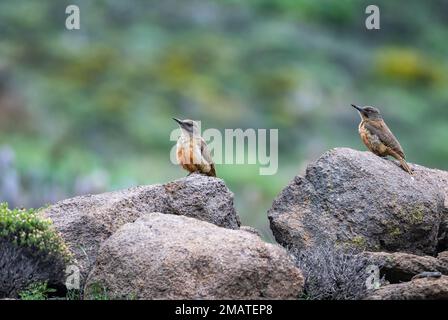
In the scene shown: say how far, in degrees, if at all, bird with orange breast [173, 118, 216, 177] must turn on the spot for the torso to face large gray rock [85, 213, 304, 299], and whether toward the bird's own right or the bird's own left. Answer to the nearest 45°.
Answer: approximately 45° to the bird's own left

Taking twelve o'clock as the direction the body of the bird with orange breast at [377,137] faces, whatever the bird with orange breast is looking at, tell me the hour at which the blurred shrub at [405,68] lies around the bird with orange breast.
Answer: The blurred shrub is roughly at 3 o'clock from the bird with orange breast.

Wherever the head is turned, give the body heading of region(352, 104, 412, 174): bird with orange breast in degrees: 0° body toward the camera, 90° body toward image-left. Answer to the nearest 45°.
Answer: approximately 90°

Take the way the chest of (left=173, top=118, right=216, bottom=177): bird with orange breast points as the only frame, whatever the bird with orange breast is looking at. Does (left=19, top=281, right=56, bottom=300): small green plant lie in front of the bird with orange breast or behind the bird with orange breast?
in front

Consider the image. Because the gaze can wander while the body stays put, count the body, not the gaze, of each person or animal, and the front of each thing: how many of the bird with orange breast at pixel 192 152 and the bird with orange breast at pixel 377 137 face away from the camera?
0

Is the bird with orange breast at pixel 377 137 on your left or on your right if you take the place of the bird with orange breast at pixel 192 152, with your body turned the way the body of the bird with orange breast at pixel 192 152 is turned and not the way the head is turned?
on your left

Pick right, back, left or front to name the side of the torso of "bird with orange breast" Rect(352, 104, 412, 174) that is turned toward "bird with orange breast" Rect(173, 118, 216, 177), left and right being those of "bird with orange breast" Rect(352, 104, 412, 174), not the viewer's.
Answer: front

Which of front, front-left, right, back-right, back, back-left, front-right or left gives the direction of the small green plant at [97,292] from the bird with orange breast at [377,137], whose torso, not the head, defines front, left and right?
front-left

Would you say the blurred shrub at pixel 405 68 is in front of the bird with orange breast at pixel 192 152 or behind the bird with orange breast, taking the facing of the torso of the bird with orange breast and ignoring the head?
behind

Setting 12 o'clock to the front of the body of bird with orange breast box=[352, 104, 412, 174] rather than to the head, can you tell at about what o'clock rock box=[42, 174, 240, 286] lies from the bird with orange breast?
The rock is roughly at 11 o'clock from the bird with orange breast.

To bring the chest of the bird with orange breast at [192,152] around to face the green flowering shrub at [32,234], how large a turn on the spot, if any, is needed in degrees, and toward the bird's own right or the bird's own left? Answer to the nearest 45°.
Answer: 0° — it already faces it

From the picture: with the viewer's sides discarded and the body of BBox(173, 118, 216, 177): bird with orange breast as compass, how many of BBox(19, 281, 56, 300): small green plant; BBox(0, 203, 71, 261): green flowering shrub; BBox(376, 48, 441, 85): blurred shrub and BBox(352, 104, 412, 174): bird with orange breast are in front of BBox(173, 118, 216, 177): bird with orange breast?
2
